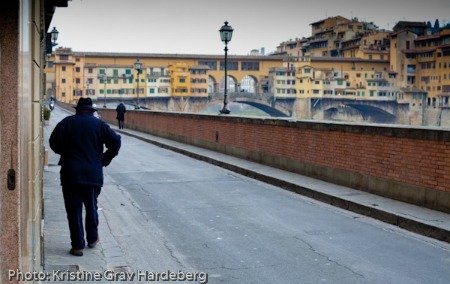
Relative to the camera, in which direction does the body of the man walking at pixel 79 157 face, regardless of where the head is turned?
away from the camera
